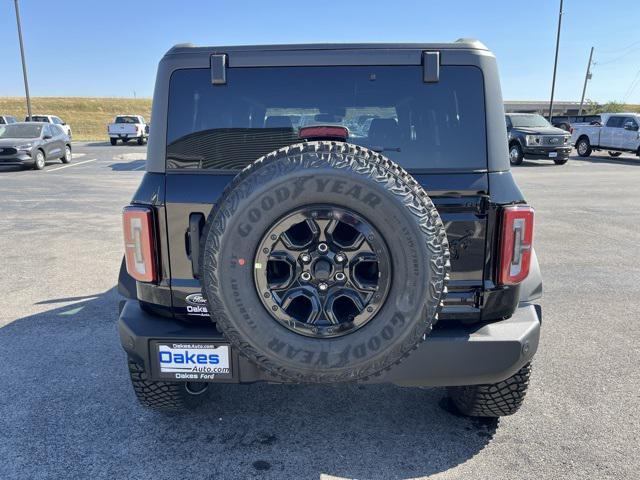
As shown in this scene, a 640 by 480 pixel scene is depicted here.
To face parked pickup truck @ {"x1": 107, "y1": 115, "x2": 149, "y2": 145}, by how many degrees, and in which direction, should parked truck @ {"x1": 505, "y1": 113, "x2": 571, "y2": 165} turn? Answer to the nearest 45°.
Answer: approximately 135° to its right

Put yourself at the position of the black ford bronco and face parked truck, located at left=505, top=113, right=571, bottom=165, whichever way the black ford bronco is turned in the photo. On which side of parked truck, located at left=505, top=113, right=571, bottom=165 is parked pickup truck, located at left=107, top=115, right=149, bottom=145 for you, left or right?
left

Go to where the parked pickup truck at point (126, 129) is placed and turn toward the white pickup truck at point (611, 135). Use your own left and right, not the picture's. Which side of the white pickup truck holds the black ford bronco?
right

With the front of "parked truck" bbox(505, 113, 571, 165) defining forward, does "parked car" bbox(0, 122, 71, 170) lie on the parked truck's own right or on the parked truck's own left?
on the parked truck's own right

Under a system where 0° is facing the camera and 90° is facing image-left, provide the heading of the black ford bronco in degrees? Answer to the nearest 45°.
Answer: approximately 180°

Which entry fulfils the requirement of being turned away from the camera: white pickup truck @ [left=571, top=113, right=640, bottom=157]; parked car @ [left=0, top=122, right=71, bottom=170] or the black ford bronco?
the black ford bronco

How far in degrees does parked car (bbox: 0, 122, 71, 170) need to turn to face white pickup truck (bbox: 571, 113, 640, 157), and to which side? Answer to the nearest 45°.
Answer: approximately 135° to its left
